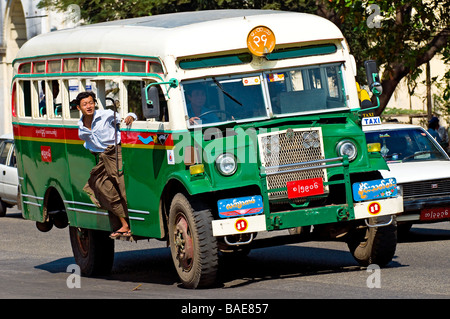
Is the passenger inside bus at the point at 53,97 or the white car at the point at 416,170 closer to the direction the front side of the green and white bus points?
the white car

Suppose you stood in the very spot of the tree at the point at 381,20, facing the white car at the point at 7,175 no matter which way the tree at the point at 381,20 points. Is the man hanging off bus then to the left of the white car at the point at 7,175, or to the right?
left

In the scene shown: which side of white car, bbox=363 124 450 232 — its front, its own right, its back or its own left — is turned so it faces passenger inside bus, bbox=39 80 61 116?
right

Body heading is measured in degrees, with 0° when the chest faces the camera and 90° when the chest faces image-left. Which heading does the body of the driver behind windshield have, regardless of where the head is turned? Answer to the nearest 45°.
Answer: approximately 315°

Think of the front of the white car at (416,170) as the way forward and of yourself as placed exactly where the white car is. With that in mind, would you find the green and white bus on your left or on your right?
on your right

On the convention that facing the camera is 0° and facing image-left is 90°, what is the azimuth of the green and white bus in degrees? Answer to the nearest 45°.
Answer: approximately 315°

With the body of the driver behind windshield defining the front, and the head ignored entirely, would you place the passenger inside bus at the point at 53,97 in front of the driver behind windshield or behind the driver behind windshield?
behind

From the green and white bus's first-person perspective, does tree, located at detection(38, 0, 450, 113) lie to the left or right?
on its left

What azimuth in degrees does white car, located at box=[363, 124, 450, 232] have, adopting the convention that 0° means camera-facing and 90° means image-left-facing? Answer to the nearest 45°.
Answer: approximately 315°
